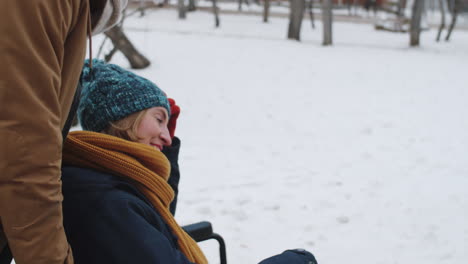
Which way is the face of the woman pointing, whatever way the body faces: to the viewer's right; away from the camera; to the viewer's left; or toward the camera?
to the viewer's right

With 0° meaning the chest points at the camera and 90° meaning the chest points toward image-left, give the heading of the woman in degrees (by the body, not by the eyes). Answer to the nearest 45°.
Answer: approximately 270°
